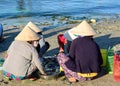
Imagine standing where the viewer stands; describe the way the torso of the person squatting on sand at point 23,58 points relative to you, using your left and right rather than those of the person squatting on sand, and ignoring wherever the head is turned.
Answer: facing away from the viewer and to the right of the viewer

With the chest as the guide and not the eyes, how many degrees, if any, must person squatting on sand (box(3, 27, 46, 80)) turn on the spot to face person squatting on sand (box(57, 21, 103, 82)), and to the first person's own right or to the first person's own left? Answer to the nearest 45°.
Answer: approximately 45° to the first person's own right

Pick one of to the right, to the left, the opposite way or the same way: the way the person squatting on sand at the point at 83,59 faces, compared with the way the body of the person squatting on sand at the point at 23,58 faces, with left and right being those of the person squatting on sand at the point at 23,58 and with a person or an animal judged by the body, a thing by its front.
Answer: to the left

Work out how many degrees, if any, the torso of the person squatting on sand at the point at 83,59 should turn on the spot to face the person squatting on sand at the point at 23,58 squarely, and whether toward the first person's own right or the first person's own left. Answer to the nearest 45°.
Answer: approximately 45° to the first person's own left

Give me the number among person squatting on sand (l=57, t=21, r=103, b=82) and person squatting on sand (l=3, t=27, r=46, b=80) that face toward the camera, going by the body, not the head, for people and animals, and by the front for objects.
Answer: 0

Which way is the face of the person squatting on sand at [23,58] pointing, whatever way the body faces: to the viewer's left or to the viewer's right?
to the viewer's right

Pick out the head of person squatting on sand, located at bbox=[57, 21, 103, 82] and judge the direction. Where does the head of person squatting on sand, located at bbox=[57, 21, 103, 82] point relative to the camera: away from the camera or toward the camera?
away from the camera

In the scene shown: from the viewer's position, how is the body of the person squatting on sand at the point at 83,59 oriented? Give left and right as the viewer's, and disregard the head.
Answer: facing away from the viewer and to the left of the viewer
